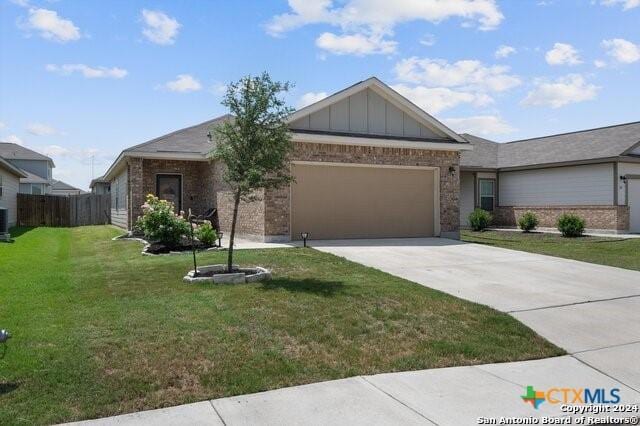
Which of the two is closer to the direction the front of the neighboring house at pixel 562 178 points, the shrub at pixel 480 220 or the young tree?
the young tree

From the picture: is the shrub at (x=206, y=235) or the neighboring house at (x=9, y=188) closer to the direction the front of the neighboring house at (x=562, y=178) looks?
the shrub

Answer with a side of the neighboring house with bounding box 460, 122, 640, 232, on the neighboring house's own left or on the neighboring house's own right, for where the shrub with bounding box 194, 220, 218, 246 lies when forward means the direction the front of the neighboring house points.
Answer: on the neighboring house's own right

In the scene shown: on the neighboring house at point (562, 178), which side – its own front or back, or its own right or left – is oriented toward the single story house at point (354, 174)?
right

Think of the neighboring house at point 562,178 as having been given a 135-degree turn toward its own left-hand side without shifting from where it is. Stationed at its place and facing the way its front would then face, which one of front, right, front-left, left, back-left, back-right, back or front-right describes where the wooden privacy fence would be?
left

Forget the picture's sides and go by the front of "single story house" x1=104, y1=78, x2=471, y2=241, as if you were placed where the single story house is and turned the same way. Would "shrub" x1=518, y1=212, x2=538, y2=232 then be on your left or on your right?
on your left

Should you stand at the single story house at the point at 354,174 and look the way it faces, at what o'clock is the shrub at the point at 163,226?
The shrub is roughly at 2 o'clock from the single story house.

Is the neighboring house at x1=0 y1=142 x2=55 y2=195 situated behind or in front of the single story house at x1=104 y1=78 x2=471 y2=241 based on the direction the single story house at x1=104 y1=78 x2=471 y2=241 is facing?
behind

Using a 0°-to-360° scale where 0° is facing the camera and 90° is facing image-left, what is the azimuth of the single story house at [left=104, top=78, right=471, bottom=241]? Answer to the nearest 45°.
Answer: approximately 0°

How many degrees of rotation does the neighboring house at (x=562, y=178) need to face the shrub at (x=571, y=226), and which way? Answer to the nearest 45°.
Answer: approximately 45° to its right

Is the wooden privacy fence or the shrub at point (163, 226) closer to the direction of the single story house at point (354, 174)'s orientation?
the shrub

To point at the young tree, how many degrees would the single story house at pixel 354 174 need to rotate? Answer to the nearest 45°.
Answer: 0° — it already faces it

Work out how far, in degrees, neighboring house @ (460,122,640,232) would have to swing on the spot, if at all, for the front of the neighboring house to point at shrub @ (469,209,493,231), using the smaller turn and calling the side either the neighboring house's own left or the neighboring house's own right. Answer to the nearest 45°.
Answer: approximately 90° to the neighboring house's own right

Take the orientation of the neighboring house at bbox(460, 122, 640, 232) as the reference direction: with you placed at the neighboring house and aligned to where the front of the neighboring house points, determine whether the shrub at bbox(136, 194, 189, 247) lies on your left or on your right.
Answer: on your right
